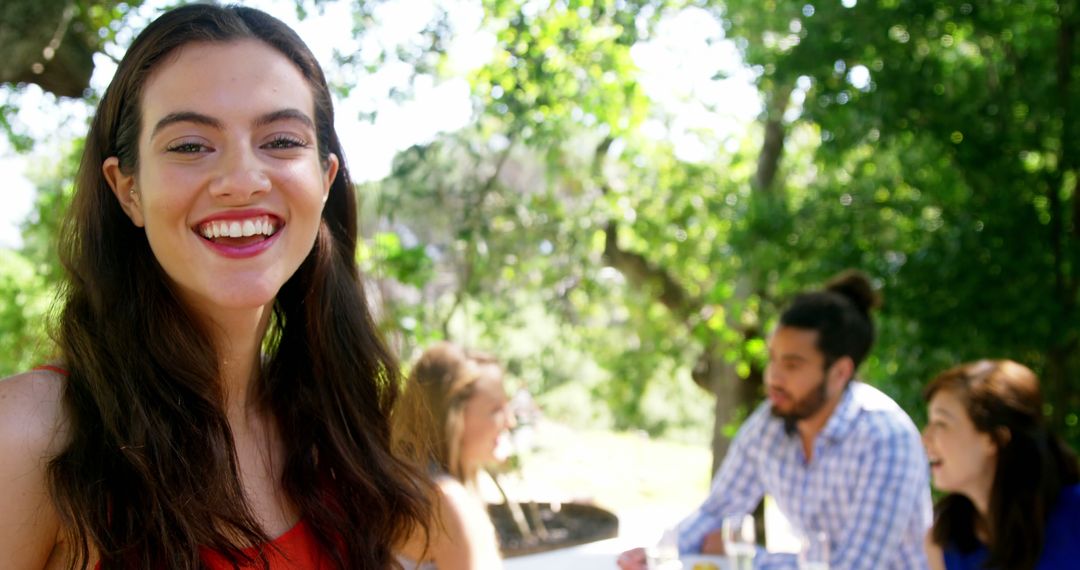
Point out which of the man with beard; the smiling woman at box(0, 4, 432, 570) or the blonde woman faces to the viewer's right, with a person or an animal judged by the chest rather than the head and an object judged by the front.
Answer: the blonde woman

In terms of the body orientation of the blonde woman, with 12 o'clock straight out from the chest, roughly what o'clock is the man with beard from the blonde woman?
The man with beard is roughly at 11 o'clock from the blonde woman.

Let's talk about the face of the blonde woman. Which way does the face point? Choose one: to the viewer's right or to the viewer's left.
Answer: to the viewer's right

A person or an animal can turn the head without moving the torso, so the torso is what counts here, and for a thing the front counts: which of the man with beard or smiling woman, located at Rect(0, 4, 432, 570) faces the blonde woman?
the man with beard

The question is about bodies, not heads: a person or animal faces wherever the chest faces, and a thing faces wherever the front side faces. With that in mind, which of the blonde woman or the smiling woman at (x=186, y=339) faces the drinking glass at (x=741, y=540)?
the blonde woman

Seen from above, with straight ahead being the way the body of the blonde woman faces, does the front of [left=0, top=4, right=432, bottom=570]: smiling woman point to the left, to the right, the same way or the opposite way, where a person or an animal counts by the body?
to the right

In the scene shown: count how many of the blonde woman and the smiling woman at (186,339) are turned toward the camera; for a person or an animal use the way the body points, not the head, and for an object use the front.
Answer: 1

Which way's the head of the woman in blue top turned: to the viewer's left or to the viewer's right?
to the viewer's left

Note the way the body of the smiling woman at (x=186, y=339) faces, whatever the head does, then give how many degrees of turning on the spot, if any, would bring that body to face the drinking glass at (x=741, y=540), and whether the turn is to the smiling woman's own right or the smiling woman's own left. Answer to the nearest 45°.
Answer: approximately 135° to the smiling woman's own left

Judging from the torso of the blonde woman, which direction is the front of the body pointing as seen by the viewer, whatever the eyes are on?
to the viewer's right

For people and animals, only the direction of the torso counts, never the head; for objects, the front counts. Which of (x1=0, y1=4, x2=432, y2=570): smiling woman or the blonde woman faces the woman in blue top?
the blonde woman
